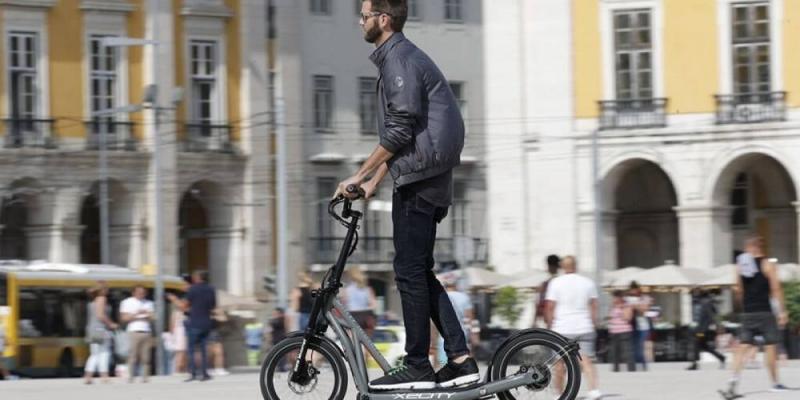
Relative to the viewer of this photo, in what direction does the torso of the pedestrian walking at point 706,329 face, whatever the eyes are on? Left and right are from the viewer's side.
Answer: facing to the left of the viewer

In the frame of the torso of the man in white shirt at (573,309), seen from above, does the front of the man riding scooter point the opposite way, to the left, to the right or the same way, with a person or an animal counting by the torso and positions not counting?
to the left

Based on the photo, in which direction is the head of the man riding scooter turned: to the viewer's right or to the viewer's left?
to the viewer's left

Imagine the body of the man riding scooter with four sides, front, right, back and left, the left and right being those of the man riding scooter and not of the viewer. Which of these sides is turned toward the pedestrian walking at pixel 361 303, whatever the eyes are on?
right

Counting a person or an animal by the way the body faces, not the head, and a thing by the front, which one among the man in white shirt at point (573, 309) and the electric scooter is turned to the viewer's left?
the electric scooter

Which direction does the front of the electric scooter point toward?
to the viewer's left

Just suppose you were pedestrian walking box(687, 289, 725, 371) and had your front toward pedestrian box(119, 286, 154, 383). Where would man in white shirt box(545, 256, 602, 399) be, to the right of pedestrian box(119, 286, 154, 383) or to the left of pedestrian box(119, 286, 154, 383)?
left

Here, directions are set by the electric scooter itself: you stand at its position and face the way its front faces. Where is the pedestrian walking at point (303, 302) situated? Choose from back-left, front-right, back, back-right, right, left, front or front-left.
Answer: right

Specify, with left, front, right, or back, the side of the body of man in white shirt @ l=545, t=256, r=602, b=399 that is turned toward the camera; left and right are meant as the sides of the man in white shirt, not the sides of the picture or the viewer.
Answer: back

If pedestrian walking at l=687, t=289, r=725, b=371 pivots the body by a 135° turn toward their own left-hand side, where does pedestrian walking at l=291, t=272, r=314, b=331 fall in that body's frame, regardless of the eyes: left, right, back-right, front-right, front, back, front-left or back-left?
right

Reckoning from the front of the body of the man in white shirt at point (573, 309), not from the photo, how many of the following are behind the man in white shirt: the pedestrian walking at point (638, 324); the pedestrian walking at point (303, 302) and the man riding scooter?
1

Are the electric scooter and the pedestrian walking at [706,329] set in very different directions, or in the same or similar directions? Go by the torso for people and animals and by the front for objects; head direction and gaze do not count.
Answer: same or similar directions

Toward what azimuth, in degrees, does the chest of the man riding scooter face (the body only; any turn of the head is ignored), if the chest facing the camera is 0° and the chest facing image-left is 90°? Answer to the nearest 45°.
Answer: approximately 90°

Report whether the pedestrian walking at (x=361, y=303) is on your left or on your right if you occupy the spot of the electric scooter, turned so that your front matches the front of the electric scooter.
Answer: on your right
